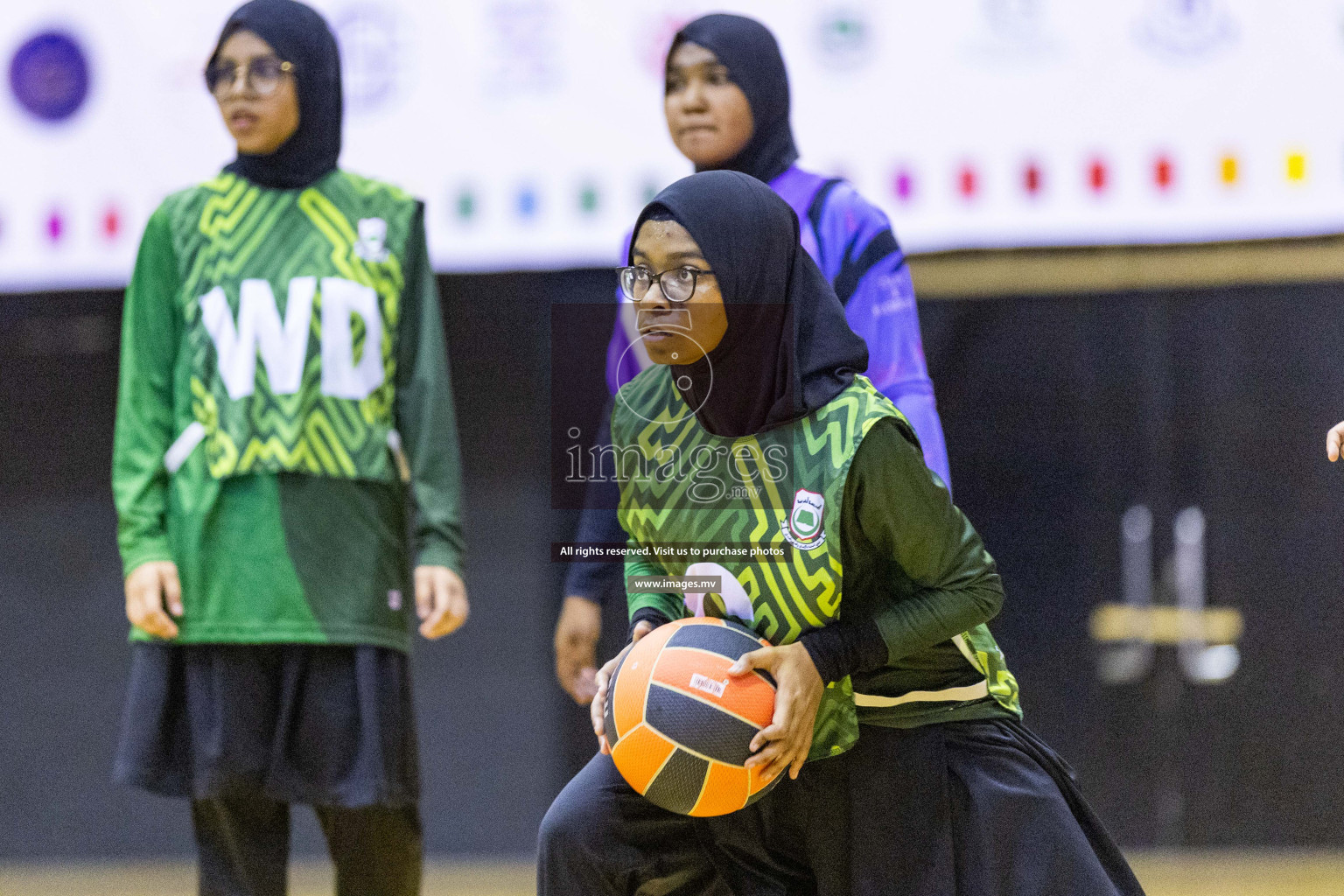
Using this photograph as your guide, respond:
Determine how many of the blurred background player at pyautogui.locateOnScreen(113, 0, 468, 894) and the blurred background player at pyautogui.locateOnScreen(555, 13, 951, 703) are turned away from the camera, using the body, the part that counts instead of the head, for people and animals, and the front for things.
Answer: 0

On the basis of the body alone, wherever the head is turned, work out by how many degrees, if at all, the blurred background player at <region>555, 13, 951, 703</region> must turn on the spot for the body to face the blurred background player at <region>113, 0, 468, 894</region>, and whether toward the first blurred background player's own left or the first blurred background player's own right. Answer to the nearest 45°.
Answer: approximately 45° to the first blurred background player's own right

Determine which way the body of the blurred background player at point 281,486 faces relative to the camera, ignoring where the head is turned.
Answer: toward the camera

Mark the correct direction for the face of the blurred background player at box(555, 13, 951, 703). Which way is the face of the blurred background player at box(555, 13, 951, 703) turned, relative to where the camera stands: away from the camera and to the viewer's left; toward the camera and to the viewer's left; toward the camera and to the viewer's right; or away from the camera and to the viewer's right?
toward the camera and to the viewer's left

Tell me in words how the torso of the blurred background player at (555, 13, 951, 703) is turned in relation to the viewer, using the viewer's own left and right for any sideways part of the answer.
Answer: facing the viewer and to the left of the viewer

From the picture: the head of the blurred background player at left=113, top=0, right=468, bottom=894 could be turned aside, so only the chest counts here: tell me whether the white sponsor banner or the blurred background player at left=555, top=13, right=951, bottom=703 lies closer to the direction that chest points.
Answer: the blurred background player

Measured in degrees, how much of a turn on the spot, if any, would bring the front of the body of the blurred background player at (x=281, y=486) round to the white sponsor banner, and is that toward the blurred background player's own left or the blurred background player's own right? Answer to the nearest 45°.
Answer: approximately 135° to the blurred background player's own left

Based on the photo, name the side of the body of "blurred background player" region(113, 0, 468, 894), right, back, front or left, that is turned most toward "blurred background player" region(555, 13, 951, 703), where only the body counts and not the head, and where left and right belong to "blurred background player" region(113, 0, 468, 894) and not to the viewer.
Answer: left

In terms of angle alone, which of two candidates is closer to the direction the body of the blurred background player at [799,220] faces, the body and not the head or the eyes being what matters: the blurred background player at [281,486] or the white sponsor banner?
the blurred background player
